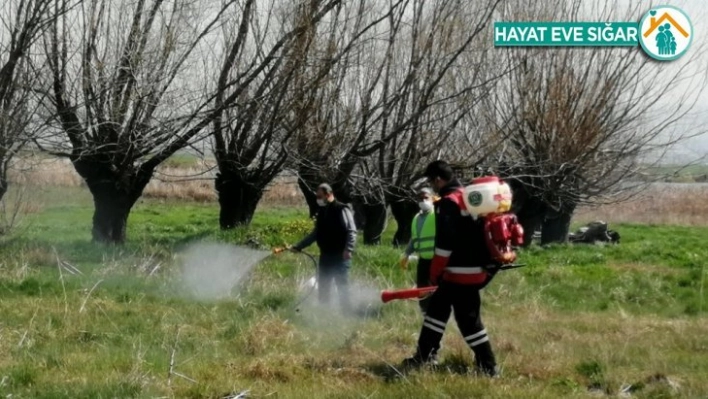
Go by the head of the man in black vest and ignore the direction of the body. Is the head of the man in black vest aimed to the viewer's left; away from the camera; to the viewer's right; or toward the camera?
to the viewer's left

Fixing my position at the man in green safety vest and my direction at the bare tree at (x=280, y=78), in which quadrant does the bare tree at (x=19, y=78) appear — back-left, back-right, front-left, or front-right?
front-left

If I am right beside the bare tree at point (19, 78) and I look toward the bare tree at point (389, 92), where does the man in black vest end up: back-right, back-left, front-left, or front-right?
front-right

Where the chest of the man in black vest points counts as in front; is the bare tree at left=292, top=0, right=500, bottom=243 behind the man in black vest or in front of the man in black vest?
behind

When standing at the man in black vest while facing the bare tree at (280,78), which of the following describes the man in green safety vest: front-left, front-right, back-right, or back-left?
back-right

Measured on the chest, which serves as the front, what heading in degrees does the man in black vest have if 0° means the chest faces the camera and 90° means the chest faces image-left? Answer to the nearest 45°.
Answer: approximately 45°

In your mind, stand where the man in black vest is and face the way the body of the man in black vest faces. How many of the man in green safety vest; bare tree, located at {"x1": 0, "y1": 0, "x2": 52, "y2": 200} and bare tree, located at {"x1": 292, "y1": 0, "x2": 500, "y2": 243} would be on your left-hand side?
1
